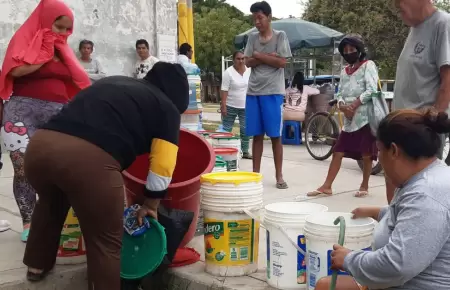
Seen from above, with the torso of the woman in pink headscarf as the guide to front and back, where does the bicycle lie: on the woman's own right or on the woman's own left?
on the woman's own left

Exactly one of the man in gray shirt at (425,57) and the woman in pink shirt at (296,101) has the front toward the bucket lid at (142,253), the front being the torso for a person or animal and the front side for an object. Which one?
the man in gray shirt

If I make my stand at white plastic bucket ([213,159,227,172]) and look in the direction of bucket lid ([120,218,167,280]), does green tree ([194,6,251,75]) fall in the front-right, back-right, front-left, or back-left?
back-right

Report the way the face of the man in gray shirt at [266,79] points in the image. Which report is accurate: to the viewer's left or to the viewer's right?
to the viewer's left

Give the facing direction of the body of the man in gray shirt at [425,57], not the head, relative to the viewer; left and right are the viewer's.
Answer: facing the viewer and to the left of the viewer

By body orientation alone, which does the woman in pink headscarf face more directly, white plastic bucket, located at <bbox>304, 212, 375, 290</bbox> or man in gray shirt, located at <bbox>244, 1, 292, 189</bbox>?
the white plastic bucket

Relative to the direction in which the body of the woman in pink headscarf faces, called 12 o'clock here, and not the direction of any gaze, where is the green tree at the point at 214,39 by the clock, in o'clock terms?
The green tree is roughly at 8 o'clock from the woman in pink headscarf.

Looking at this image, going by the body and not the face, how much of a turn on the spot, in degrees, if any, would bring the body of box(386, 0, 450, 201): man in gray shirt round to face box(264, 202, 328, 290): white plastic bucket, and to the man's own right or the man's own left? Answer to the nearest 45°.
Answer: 0° — they already face it

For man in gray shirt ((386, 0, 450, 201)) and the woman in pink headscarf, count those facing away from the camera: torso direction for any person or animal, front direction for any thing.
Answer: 0

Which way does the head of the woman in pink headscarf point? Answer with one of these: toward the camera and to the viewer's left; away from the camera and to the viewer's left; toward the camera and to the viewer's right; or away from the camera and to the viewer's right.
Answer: toward the camera and to the viewer's right

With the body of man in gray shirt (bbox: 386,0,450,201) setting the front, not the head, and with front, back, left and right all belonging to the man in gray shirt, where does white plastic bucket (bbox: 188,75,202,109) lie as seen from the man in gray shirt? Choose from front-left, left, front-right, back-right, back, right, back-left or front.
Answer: right
